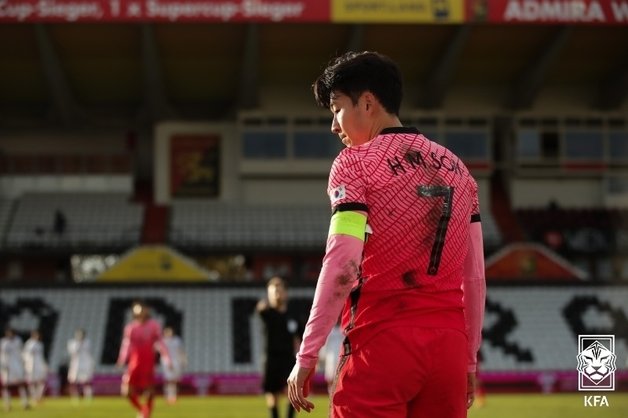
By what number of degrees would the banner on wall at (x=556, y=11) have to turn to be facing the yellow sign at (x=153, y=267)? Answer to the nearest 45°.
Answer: approximately 90° to its right

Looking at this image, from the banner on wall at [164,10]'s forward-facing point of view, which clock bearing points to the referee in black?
The referee in black is roughly at 12 o'clock from the banner on wall.

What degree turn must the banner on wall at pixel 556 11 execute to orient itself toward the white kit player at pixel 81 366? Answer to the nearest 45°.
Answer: approximately 45° to its right
